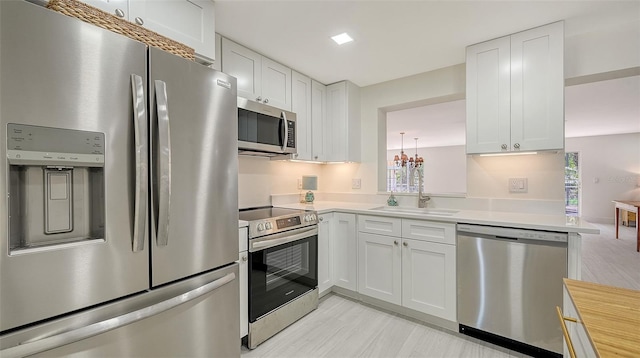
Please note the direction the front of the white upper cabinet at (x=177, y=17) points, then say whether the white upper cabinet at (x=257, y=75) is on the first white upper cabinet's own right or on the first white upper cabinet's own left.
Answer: on the first white upper cabinet's own left

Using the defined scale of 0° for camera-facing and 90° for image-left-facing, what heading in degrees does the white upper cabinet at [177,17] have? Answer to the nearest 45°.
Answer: approximately 315°

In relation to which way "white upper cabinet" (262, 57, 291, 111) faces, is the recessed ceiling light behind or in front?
in front

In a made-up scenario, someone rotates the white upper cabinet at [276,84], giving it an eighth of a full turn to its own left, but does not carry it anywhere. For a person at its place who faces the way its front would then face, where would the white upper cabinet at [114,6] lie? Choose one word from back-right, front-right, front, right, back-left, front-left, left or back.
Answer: back-right

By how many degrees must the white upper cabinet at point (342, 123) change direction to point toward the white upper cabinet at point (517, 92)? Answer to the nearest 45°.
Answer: approximately 90° to its left

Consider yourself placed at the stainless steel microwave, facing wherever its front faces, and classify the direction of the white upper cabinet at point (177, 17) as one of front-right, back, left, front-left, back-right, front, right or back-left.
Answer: right

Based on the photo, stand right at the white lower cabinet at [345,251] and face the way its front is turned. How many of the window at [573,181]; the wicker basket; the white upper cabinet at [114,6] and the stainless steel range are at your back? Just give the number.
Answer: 1

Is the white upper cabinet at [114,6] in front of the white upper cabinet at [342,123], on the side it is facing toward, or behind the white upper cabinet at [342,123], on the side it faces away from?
in front
